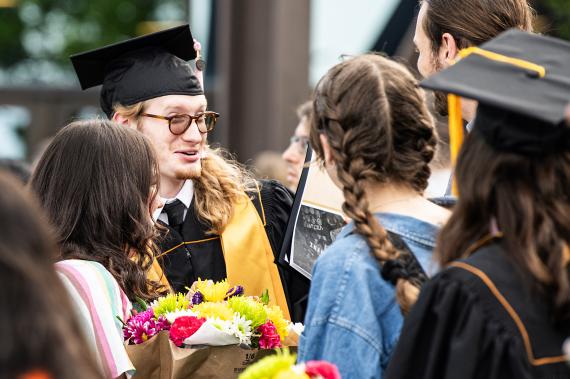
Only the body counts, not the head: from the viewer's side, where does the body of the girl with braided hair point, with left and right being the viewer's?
facing away from the viewer and to the left of the viewer

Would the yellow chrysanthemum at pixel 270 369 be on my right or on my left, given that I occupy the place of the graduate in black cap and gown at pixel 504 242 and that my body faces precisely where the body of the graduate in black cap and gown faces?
on my left

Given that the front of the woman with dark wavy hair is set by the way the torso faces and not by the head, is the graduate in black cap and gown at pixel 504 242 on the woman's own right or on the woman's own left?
on the woman's own right

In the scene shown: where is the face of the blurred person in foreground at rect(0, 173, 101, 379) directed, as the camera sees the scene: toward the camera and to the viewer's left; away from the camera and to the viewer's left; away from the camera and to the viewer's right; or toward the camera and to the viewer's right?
away from the camera and to the viewer's right

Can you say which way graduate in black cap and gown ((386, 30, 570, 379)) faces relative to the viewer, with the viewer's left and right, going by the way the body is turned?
facing away from the viewer and to the left of the viewer

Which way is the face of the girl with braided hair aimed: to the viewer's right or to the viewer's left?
to the viewer's left

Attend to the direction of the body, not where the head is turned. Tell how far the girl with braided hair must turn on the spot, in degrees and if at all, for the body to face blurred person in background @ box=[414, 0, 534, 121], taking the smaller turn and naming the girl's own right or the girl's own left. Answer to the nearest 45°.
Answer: approximately 45° to the girl's own right

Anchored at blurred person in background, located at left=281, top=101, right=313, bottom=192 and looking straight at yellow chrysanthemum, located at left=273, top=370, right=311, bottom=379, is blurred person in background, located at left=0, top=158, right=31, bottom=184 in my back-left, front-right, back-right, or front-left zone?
back-right

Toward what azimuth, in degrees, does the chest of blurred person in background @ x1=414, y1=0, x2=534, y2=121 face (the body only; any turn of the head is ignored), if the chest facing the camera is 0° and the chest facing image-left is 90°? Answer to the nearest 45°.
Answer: approximately 135°

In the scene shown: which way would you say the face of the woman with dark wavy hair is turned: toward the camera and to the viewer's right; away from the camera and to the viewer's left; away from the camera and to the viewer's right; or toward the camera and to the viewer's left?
away from the camera and to the viewer's right

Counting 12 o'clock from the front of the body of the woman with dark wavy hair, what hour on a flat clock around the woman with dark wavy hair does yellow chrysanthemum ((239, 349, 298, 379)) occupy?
The yellow chrysanthemum is roughly at 4 o'clock from the woman with dark wavy hair.

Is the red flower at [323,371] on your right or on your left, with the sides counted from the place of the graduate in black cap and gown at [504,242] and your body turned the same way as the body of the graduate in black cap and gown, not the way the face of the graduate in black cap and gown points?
on your left

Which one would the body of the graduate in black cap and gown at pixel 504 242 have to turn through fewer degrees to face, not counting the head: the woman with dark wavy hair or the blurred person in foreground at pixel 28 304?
the woman with dark wavy hair

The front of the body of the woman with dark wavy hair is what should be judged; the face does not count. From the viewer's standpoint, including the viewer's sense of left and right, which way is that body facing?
facing away from the viewer and to the right of the viewer
